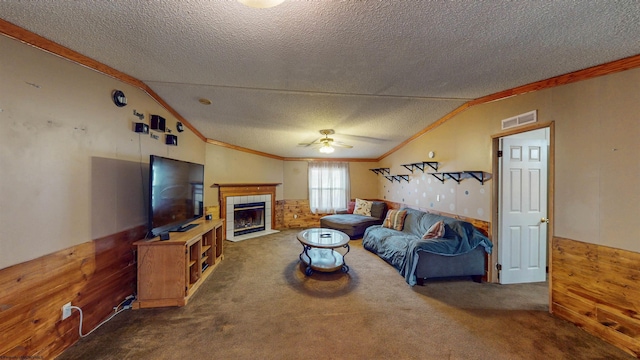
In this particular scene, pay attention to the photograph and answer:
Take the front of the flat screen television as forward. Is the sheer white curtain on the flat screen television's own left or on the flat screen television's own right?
on the flat screen television's own left

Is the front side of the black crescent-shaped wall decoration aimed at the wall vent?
yes

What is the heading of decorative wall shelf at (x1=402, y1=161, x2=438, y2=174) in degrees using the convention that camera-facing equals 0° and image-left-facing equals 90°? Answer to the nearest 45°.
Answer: approximately 45°

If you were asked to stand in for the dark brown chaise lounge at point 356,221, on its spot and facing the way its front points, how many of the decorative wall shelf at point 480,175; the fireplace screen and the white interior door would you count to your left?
2

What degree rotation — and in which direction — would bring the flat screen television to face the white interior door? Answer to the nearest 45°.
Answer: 0° — it already faces it

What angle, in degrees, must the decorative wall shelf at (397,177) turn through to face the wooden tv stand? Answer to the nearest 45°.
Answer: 0° — it already faces it

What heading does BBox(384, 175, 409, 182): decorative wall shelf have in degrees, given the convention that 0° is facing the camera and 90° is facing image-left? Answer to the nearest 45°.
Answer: approximately 45°

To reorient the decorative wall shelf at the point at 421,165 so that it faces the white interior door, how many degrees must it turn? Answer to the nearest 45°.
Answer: approximately 90° to its left

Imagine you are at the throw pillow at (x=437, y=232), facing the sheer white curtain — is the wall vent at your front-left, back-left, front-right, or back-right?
back-right

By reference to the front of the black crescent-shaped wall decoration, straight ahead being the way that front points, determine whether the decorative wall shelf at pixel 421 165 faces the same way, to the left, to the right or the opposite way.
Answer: the opposite way

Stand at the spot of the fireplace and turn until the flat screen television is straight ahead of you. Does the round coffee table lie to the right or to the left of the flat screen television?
left
